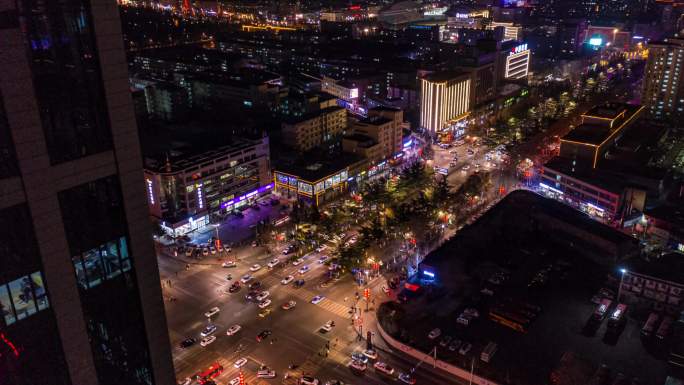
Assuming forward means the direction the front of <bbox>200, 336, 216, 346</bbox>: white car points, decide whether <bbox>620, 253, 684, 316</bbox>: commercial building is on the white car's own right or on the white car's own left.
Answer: on the white car's own left

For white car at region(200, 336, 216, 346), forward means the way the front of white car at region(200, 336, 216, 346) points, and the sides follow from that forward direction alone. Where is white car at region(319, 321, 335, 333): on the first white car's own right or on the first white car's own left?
on the first white car's own left
